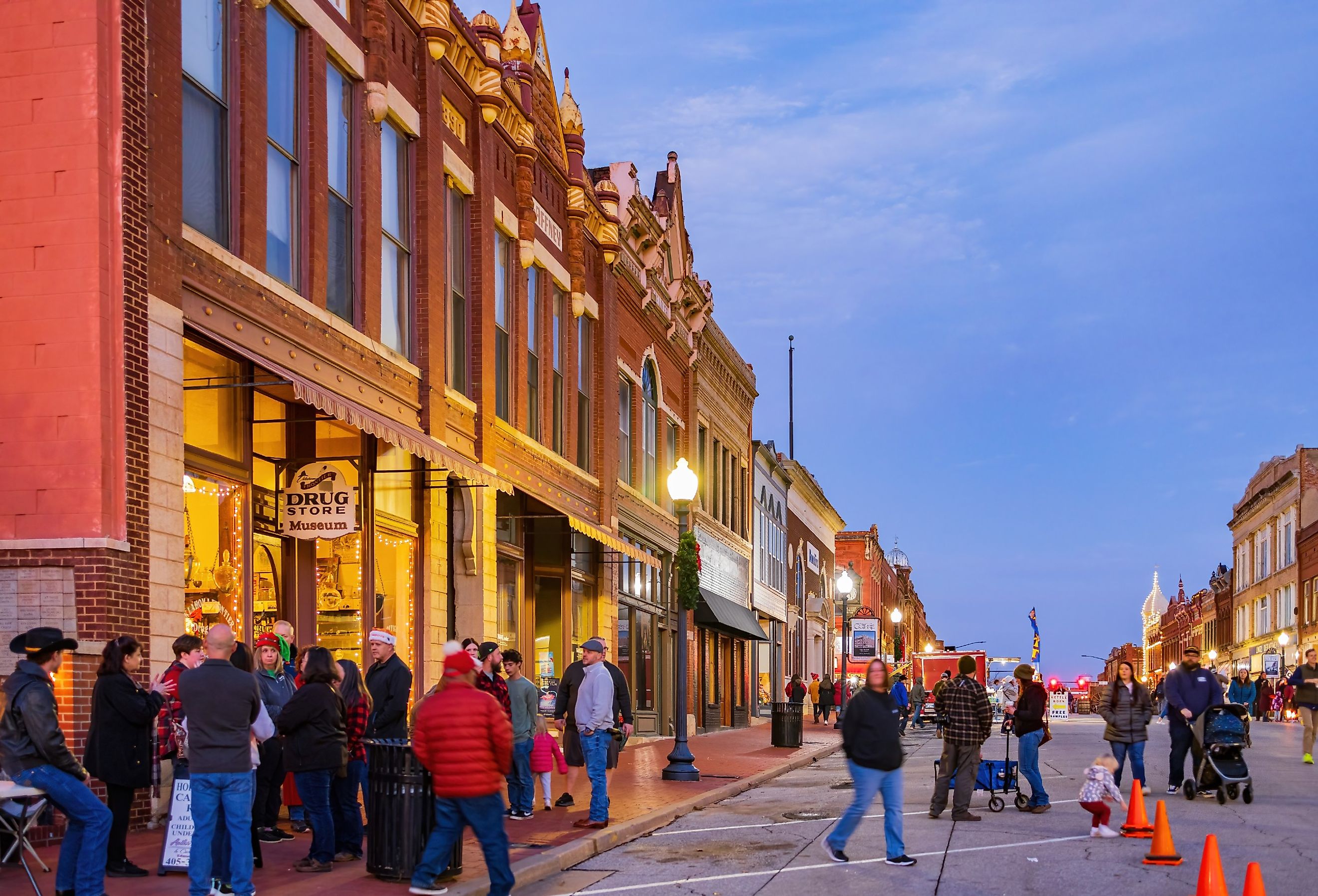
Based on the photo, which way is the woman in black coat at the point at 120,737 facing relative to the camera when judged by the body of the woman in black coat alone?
to the viewer's right

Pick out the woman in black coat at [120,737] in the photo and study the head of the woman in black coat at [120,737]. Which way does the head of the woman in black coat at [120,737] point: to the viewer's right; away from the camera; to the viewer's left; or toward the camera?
to the viewer's right

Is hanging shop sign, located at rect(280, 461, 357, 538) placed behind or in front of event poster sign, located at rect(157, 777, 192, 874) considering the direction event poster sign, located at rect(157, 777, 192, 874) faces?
behind

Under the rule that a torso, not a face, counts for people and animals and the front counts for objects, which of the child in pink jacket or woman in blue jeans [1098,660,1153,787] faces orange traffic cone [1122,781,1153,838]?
the woman in blue jeans

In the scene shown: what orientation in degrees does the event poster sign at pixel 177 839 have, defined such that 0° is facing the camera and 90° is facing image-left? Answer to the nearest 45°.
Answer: approximately 0°

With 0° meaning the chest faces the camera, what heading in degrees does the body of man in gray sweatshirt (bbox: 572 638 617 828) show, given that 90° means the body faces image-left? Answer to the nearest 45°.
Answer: approximately 90°

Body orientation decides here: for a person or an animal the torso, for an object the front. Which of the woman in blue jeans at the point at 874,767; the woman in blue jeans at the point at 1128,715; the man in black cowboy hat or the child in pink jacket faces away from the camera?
the child in pink jacket

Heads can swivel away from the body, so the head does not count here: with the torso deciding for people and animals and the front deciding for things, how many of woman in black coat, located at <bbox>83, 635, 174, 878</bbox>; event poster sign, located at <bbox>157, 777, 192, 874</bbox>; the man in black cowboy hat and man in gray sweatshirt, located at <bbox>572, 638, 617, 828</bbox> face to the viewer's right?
2

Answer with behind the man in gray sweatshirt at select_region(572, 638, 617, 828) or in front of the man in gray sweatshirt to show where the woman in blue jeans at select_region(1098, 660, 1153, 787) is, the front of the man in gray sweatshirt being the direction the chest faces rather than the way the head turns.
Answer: behind
